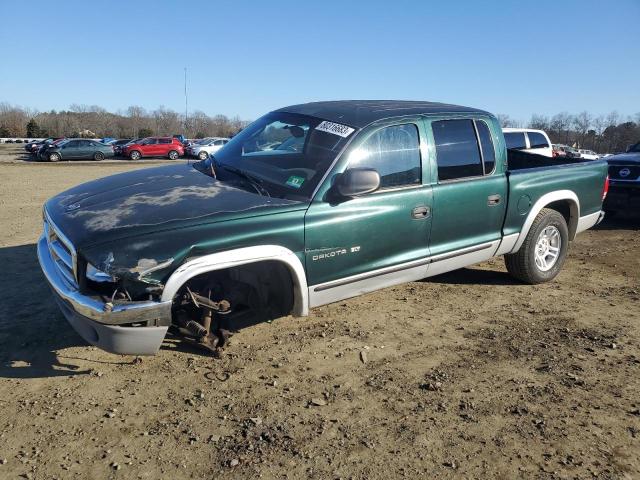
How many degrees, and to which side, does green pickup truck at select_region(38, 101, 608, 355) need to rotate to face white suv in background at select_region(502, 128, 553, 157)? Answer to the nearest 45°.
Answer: approximately 180°

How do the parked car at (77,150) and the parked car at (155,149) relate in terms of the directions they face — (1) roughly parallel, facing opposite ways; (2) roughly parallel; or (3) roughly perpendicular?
roughly parallel

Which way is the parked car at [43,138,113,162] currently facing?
to the viewer's left

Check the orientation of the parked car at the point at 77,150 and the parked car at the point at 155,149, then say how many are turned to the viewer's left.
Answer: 2

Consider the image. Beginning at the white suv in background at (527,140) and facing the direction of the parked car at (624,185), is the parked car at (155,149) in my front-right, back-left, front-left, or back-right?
back-right

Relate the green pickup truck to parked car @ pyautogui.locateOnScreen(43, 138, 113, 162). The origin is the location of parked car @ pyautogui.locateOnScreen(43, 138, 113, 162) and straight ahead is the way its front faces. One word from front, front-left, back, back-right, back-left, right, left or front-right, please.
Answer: left

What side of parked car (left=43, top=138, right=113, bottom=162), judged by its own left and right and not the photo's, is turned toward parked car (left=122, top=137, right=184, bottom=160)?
back

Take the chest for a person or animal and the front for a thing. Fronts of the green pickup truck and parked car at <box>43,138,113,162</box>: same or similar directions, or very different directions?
same or similar directions

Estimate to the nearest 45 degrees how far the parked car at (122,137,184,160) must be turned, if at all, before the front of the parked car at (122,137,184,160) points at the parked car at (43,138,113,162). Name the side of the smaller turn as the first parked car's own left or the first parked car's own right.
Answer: approximately 45° to the first parked car's own left

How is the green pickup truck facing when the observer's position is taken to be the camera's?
facing the viewer and to the left of the viewer

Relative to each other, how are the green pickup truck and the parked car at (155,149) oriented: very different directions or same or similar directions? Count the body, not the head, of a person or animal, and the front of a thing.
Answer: same or similar directions

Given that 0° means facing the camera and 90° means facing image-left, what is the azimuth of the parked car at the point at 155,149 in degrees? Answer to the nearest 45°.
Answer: approximately 90°

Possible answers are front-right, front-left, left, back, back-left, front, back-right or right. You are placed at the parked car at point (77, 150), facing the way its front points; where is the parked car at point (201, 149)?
back
